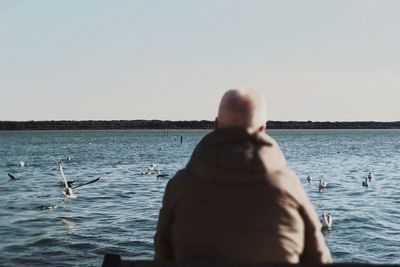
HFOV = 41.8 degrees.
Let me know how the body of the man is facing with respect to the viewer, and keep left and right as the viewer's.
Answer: facing away from the viewer
